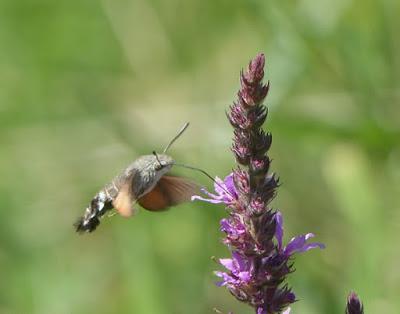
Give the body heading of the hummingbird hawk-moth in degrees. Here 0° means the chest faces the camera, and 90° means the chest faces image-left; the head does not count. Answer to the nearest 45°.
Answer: approximately 270°
